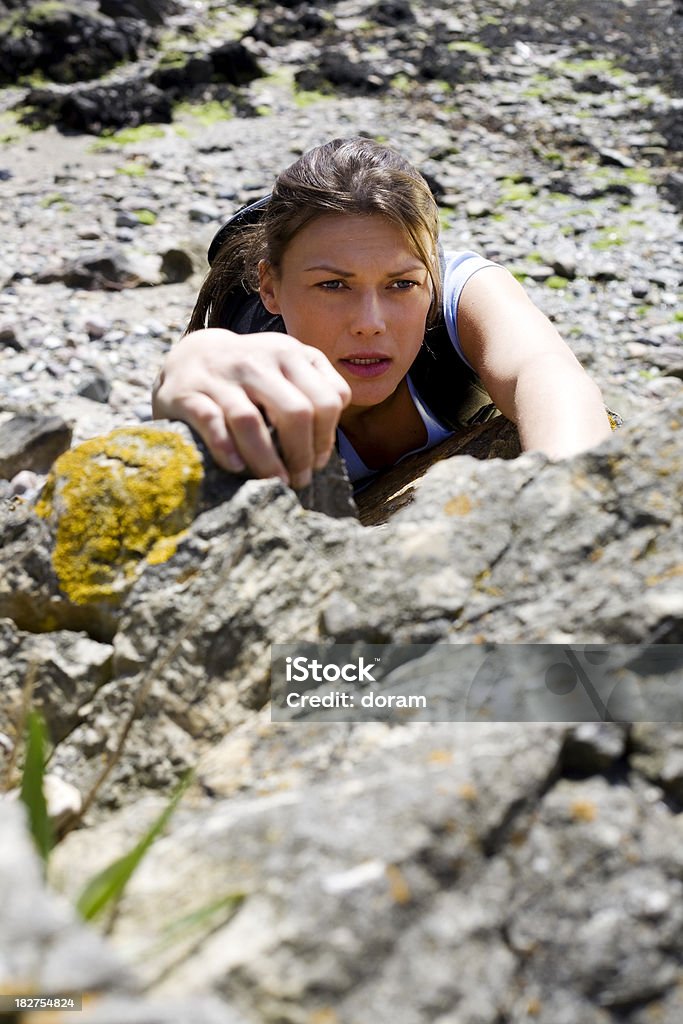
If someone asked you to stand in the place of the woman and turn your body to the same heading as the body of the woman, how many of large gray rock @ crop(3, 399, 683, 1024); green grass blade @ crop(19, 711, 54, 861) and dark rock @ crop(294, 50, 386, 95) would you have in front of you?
2

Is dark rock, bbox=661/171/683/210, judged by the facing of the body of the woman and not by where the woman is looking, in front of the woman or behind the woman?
behind

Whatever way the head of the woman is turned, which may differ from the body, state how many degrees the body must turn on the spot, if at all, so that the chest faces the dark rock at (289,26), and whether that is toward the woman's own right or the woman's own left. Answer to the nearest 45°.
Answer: approximately 180°

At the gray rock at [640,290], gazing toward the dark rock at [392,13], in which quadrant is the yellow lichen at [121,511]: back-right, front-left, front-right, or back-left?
back-left

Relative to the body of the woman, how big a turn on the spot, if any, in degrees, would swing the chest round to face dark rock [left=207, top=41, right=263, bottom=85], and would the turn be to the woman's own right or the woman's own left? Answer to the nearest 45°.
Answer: approximately 180°

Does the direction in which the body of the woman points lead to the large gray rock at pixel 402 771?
yes

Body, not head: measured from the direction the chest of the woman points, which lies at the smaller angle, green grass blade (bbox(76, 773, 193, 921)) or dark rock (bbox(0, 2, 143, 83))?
the green grass blade

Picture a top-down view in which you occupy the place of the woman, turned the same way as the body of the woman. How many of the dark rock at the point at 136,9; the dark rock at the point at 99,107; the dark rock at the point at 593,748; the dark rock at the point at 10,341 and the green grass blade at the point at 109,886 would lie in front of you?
2

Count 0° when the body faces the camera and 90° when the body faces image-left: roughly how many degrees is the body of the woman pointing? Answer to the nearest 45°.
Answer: approximately 0°

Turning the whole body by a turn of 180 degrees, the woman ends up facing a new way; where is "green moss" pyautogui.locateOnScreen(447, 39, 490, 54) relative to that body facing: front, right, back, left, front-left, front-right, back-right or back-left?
front

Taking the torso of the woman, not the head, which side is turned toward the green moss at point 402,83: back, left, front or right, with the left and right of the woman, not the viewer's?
back

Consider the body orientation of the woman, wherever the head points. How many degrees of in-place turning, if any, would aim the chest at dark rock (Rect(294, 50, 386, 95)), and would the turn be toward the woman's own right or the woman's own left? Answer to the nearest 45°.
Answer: approximately 180°

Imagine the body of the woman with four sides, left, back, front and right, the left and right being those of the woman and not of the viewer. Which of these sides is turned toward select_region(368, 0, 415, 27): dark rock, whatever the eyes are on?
back
